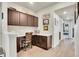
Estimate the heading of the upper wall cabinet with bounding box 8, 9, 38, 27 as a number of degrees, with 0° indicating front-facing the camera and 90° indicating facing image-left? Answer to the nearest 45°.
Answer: approximately 315°
